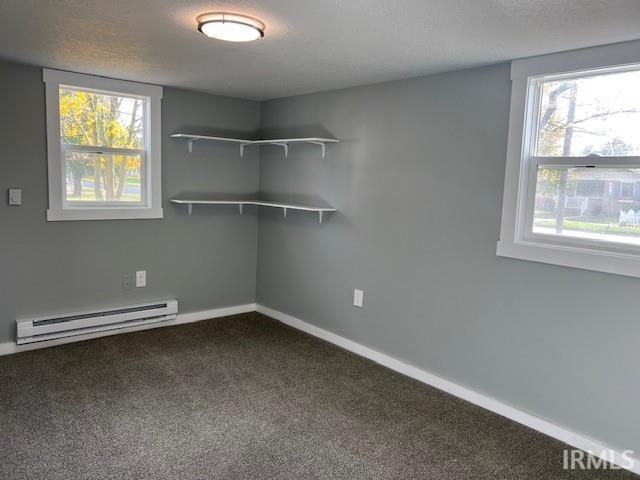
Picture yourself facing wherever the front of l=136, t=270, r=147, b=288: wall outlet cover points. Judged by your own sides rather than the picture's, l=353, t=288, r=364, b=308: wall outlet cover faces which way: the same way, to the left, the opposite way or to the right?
to the right

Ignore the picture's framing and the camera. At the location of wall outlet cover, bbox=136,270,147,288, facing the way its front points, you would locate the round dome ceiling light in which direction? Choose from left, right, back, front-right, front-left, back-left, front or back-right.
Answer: front

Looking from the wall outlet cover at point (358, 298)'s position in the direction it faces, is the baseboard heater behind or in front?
in front

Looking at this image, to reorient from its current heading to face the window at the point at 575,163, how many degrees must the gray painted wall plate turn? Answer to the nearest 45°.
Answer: approximately 45° to its left

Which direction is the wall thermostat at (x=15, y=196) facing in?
toward the camera

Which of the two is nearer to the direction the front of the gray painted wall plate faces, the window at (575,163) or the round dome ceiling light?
the round dome ceiling light

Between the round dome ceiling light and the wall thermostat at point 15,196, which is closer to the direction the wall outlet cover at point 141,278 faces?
the round dome ceiling light

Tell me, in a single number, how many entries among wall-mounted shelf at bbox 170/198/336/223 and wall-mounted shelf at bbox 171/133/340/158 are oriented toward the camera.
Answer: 2

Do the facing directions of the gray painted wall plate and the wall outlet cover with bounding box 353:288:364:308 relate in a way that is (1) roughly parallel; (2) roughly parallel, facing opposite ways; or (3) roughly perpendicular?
roughly perpendicular

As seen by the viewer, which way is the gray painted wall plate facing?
toward the camera
